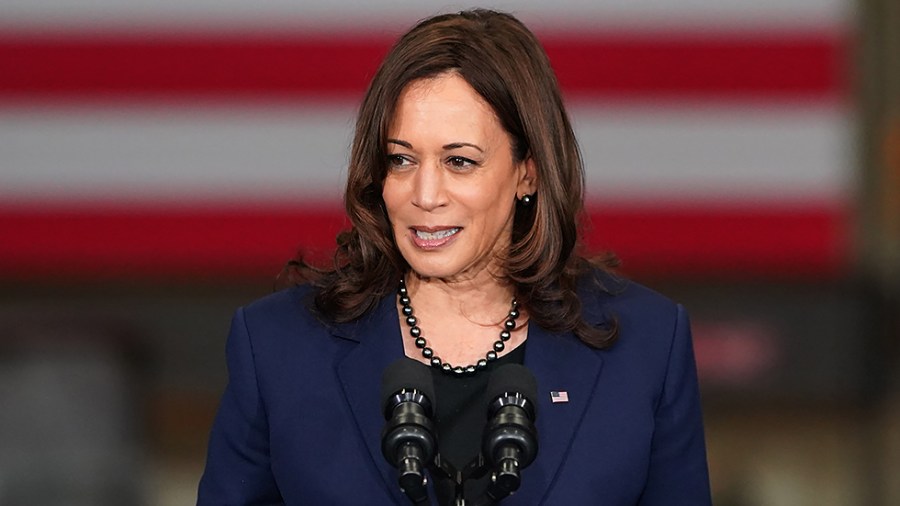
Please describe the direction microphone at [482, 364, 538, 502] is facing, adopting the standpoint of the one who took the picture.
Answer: facing away from the viewer

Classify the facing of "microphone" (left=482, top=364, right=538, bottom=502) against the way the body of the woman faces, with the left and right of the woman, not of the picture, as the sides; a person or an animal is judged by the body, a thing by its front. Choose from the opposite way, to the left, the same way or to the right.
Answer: the opposite way

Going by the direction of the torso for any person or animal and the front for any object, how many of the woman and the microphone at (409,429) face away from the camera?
1

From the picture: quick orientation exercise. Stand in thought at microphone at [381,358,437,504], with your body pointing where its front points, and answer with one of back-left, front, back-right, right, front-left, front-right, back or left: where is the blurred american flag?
front

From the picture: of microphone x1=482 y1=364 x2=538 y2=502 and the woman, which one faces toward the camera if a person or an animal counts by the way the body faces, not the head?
the woman

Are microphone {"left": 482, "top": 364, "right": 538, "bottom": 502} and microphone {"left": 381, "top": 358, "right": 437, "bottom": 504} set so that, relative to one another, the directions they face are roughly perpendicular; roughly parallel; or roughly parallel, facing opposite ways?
roughly parallel

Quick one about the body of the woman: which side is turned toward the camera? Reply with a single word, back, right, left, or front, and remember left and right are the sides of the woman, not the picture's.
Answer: front

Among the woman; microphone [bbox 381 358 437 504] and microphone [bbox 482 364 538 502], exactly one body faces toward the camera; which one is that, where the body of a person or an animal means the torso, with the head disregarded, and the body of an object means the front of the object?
the woman

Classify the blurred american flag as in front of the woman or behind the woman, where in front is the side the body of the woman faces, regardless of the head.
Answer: behind

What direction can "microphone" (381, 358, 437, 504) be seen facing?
away from the camera

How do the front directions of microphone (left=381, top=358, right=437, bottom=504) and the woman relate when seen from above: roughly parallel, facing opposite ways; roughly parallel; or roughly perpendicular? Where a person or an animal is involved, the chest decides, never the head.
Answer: roughly parallel, facing opposite ways

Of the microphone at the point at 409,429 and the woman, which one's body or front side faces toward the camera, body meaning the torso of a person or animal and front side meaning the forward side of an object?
the woman

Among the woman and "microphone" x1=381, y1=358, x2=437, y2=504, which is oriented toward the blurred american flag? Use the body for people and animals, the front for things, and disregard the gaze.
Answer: the microphone

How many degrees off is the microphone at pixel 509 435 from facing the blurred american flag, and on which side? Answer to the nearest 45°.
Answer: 0° — it already faces it
